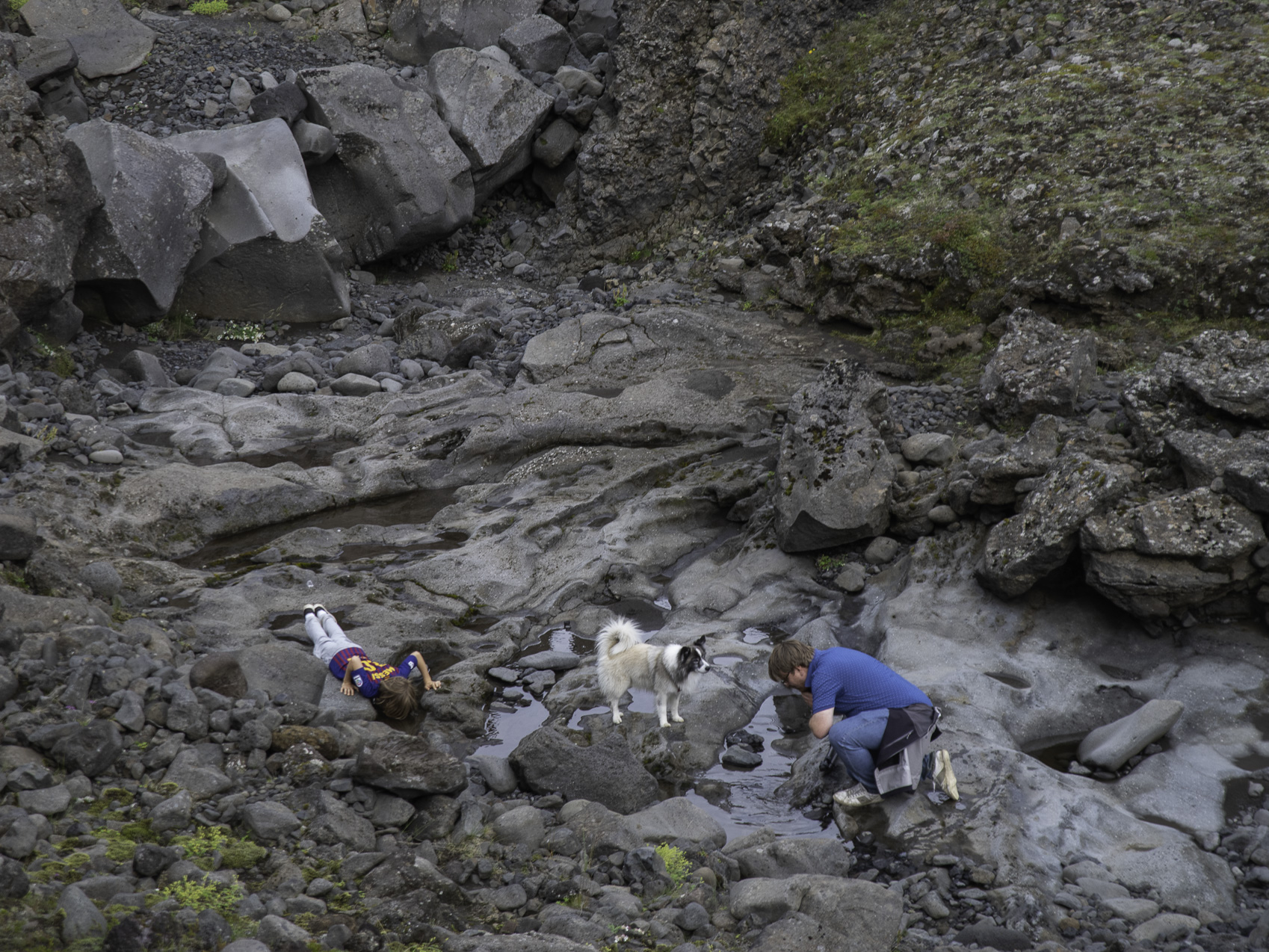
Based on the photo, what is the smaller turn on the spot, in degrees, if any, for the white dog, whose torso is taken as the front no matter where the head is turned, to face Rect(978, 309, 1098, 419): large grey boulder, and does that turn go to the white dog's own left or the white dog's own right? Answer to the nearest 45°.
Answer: approximately 45° to the white dog's own left

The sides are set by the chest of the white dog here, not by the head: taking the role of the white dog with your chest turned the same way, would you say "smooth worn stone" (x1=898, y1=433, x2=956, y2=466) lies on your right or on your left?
on your left

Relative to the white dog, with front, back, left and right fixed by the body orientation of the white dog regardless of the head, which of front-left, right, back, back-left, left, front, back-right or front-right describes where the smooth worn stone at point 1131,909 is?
front-right

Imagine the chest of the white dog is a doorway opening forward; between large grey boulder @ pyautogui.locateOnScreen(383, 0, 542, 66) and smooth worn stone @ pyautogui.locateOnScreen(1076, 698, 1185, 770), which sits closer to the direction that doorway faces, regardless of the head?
the smooth worn stone

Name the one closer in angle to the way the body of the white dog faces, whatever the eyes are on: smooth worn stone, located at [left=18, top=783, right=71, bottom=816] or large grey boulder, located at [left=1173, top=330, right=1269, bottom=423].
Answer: the large grey boulder

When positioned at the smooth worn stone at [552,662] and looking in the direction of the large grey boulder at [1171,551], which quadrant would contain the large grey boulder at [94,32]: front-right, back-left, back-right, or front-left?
back-left

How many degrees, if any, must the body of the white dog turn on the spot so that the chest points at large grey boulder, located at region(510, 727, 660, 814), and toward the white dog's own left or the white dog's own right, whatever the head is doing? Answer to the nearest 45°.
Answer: approximately 90° to the white dog's own right

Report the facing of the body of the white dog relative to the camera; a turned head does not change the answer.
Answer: to the viewer's right

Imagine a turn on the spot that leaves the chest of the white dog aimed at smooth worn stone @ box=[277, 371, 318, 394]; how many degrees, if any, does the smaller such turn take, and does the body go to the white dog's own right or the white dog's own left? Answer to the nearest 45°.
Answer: approximately 135° to the white dog's own left

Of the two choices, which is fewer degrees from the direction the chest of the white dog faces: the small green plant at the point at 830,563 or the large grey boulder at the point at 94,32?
the small green plant
